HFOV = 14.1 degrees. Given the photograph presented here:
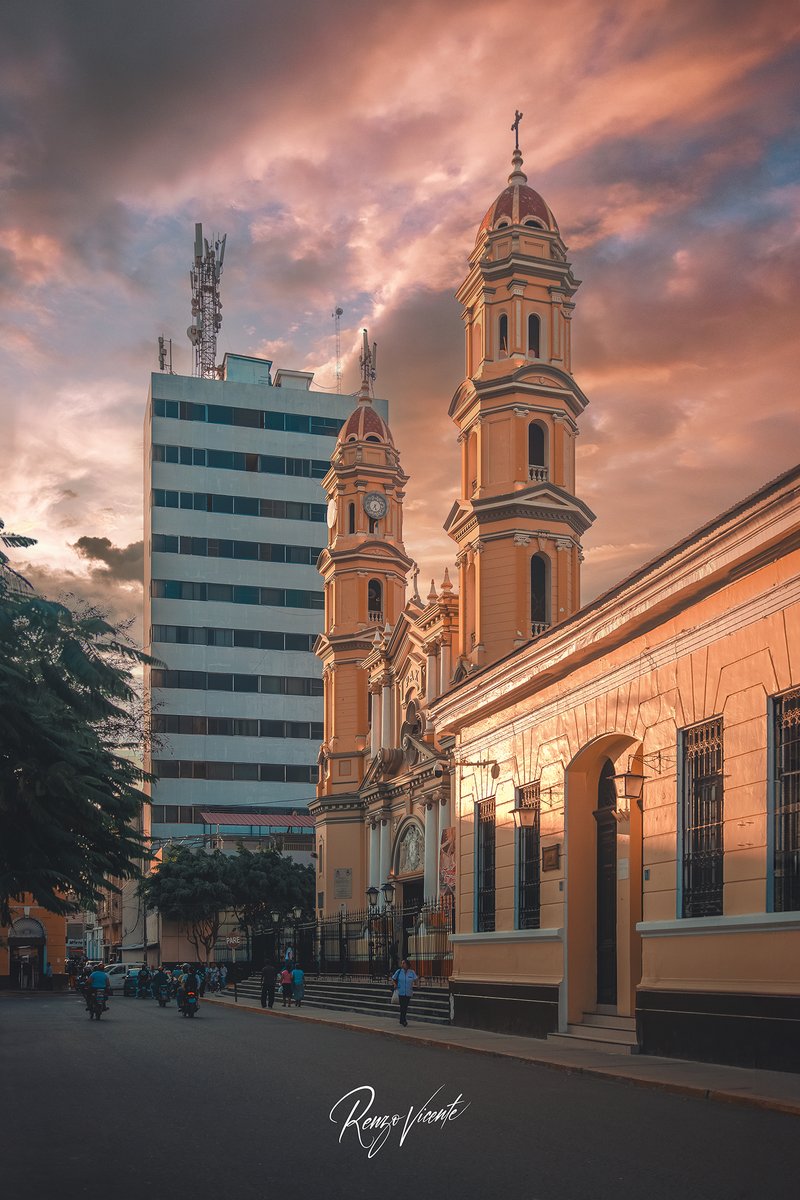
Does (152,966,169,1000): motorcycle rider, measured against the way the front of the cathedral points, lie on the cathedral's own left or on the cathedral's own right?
on the cathedral's own right

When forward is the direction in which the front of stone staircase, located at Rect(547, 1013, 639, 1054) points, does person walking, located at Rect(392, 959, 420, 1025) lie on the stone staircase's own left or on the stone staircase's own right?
on the stone staircase's own right

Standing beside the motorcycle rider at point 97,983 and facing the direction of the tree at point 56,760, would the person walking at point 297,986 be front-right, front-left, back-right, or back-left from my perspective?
back-left

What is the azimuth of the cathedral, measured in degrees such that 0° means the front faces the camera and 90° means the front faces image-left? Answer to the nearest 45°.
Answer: approximately 45°

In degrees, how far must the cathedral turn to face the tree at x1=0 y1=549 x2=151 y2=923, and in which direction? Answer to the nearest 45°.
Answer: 0° — it already faces it

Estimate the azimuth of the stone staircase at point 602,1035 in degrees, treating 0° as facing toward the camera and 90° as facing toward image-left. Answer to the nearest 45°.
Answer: approximately 45°

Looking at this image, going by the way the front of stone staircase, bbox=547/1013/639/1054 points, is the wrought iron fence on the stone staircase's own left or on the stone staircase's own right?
on the stone staircase's own right
